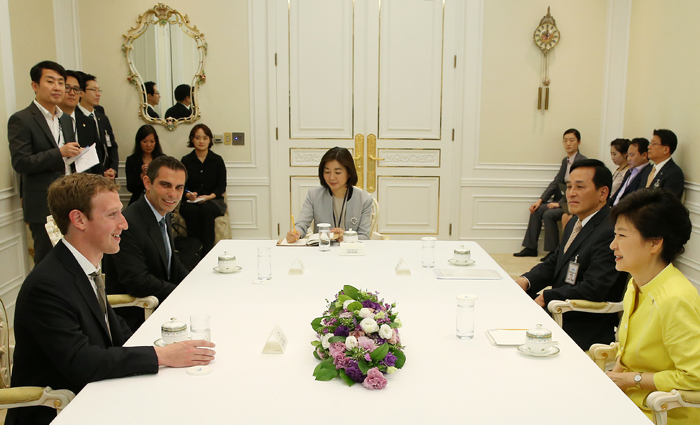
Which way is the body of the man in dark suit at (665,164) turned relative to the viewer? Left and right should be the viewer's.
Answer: facing to the left of the viewer

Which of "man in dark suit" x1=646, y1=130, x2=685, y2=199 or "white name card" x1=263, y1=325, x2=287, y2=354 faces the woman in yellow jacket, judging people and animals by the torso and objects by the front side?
the white name card

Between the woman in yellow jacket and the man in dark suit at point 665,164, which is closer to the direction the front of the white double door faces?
the woman in yellow jacket

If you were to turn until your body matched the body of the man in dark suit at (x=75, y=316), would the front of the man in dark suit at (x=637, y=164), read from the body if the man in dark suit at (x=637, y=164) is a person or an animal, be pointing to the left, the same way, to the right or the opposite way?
the opposite way

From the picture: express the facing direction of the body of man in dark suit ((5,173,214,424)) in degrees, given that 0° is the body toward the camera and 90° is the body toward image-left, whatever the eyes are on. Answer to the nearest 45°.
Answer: approximately 270°

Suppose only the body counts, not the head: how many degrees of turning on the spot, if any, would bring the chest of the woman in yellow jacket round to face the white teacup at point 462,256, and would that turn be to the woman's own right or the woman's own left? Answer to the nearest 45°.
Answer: approximately 45° to the woman's own right

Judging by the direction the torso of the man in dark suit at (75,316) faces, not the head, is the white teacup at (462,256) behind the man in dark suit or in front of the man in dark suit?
in front

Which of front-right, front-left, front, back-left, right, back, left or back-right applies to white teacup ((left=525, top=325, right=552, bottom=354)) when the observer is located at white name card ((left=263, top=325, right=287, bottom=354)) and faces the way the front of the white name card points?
front

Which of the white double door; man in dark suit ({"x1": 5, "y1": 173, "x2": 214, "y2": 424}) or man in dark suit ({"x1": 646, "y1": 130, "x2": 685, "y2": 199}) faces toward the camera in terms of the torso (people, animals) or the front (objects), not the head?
the white double door

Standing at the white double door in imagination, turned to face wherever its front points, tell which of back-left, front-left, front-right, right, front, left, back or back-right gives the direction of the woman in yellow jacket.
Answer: front

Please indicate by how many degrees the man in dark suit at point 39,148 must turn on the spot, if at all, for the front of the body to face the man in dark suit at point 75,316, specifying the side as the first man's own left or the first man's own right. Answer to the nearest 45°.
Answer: approximately 45° to the first man's own right

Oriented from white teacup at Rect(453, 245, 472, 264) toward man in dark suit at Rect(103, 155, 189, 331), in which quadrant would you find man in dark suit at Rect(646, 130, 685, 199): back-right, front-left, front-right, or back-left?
back-right

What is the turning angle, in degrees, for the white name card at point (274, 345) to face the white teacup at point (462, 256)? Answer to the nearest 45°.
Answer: approximately 45° to its left

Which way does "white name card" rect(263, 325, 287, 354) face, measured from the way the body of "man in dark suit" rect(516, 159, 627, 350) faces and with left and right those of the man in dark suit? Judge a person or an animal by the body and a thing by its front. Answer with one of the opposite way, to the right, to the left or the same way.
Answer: the opposite way

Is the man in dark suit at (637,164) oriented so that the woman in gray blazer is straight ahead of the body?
yes

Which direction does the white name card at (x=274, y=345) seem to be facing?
to the viewer's right

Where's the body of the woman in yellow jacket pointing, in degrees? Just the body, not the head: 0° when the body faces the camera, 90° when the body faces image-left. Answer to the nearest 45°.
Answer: approximately 90°

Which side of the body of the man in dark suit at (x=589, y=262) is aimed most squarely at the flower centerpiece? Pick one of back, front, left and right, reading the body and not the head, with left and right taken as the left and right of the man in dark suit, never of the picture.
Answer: front

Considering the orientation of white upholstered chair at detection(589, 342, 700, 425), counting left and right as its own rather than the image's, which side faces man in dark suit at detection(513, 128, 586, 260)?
right

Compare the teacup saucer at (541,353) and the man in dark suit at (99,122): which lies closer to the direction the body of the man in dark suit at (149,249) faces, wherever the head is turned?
the teacup saucer
